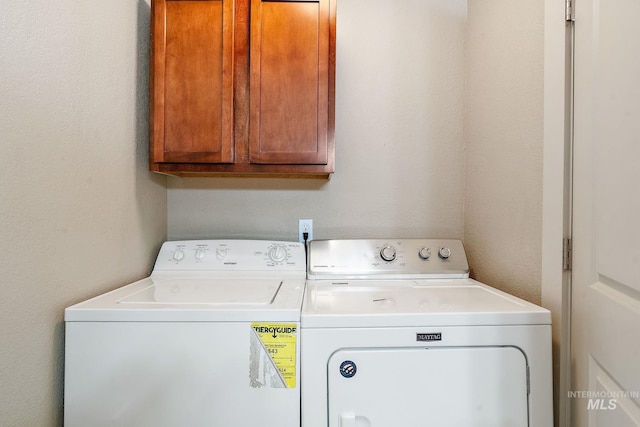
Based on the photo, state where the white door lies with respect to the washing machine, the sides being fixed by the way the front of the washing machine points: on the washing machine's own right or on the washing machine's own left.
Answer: on the washing machine's own left

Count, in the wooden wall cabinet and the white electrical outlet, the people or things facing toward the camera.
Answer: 2

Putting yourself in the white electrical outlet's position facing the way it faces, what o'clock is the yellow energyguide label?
The yellow energyguide label is roughly at 12 o'clock from the white electrical outlet.

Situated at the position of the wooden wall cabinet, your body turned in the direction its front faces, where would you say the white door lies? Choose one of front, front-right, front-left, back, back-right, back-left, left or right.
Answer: front-left

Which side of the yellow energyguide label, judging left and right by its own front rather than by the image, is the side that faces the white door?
left

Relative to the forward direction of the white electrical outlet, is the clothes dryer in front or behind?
in front

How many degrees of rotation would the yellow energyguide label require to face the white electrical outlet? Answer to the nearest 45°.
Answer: approximately 180°

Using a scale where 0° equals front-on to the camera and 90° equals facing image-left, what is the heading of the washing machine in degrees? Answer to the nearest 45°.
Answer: approximately 0°
